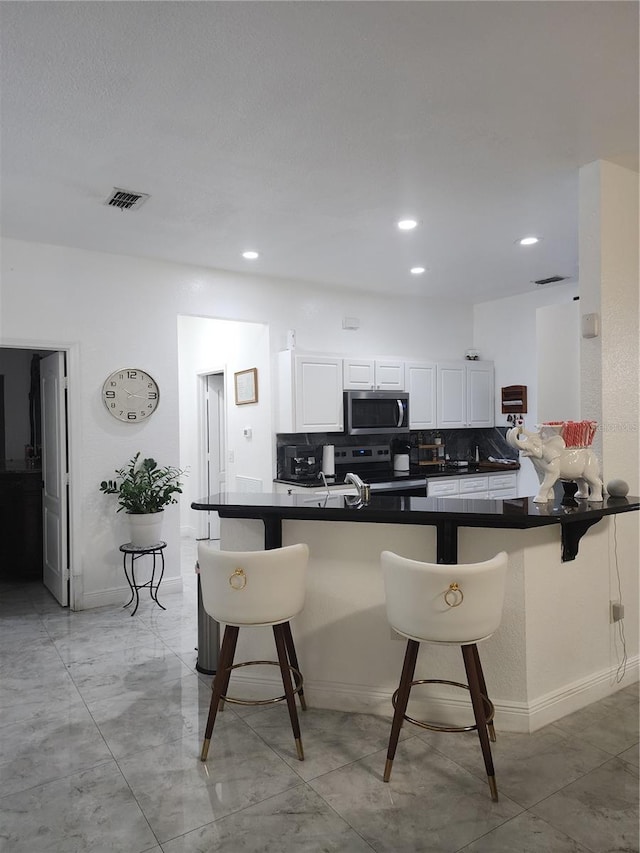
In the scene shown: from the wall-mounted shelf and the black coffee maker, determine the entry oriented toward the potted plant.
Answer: the wall-mounted shelf

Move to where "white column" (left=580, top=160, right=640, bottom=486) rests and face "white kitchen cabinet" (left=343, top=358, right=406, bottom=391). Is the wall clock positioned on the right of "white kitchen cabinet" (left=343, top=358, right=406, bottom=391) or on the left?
left

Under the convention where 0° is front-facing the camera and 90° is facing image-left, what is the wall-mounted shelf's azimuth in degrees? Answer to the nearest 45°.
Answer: approximately 45°

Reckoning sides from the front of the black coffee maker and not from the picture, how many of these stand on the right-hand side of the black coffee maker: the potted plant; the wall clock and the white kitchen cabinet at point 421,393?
2

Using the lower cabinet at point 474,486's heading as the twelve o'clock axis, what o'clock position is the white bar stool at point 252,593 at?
The white bar stool is roughly at 2 o'clock from the lower cabinet.

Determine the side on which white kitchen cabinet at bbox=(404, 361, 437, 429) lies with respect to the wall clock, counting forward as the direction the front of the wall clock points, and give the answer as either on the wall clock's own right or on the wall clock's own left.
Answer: on the wall clock's own left

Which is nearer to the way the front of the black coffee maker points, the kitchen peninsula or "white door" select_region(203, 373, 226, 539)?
the kitchen peninsula
